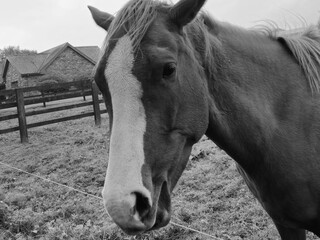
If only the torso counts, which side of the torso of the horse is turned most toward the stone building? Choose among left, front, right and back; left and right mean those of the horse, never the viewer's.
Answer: right

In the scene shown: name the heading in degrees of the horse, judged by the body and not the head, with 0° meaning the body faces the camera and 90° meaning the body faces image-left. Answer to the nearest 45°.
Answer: approximately 45°
